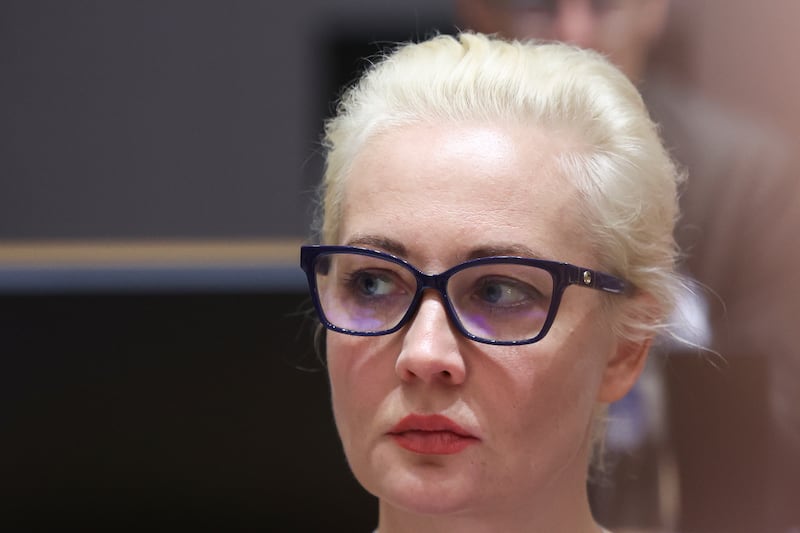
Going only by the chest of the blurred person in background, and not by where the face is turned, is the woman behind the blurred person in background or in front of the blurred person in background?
in front

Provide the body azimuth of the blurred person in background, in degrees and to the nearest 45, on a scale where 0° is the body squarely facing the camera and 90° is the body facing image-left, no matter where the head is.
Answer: approximately 0°
